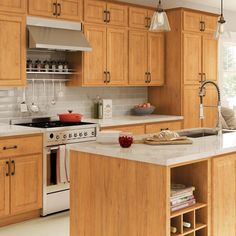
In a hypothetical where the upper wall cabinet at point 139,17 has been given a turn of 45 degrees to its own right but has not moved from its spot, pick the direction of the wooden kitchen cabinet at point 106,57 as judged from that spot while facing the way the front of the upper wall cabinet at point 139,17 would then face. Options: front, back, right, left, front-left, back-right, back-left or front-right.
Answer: front-right

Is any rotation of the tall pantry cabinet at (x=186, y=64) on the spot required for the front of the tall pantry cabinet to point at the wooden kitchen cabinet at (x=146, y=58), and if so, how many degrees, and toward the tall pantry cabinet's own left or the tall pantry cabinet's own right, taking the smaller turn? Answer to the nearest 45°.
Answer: approximately 90° to the tall pantry cabinet's own right

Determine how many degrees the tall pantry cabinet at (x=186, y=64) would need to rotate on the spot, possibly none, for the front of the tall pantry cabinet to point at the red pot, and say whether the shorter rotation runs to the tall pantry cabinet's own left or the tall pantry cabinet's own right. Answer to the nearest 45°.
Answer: approximately 90° to the tall pantry cabinet's own right

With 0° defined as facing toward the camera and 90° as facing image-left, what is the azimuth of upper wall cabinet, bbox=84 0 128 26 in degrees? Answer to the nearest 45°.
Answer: approximately 315°

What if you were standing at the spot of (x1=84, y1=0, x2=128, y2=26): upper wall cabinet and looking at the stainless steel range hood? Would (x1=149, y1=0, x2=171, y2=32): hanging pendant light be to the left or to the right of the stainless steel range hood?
left

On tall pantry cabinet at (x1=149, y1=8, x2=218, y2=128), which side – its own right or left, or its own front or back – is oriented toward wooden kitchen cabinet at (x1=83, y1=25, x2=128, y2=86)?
right

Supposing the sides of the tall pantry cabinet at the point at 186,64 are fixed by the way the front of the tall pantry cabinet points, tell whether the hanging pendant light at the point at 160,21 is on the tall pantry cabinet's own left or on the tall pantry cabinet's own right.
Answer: on the tall pantry cabinet's own right

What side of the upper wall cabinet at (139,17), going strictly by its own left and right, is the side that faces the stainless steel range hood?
right

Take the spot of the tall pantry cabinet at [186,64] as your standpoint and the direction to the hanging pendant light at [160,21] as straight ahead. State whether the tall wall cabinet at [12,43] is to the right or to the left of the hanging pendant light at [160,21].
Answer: right

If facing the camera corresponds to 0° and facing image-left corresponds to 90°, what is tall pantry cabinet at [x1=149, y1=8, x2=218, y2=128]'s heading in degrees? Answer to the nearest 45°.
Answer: approximately 315°
